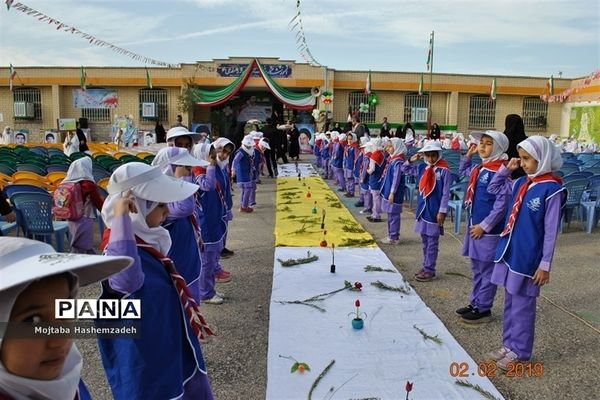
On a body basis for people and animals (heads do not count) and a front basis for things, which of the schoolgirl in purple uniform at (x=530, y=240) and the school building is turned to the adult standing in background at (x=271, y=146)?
the school building

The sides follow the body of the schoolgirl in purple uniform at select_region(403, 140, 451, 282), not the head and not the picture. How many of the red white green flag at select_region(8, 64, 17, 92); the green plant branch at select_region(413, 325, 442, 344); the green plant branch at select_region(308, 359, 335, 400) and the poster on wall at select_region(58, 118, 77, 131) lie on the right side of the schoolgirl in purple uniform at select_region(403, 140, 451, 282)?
2

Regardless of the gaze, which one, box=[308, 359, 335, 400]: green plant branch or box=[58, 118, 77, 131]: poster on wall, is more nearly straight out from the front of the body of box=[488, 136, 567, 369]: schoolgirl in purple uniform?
the green plant branch

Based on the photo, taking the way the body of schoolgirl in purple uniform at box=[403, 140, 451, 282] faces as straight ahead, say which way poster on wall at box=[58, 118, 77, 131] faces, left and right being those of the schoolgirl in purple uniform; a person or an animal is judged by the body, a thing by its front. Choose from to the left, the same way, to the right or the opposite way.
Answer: to the left

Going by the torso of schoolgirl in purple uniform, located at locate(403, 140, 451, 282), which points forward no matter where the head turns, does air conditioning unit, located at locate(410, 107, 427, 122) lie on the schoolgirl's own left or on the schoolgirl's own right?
on the schoolgirl's own right

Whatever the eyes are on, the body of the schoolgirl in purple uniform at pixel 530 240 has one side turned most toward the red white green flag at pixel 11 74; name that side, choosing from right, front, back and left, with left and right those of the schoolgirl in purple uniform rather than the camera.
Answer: right

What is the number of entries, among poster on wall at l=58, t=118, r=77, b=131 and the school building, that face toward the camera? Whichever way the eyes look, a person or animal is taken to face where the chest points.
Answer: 2

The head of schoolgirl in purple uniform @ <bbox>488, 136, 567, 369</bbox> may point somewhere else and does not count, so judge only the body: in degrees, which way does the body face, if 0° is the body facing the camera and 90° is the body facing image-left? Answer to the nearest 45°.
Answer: approximately 45°
